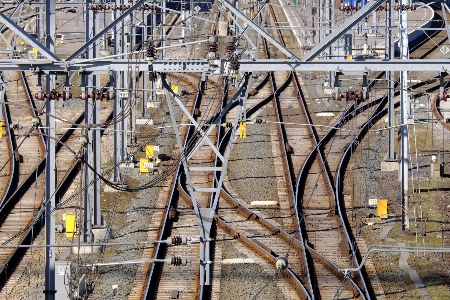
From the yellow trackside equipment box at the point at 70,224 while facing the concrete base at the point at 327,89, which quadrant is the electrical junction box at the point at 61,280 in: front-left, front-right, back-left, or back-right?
back-right

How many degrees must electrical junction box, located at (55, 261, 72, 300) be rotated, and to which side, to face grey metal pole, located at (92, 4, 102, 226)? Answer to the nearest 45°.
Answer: approximately 180°

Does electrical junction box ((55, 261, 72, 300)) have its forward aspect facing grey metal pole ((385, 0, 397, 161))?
no

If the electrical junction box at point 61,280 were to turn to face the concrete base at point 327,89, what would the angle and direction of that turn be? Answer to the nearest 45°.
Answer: approximately 135° to its left

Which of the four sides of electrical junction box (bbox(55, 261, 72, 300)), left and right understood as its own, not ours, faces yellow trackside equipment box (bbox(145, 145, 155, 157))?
back

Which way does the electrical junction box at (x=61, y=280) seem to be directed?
toward the camera

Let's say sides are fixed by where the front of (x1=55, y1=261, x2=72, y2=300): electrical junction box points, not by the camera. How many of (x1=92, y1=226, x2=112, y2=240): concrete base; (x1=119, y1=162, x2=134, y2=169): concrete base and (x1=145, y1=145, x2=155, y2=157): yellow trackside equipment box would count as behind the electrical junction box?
3

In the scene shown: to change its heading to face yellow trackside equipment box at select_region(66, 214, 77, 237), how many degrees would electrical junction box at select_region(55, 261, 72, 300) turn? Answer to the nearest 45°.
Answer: approximately 180°

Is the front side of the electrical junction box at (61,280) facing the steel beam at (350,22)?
no

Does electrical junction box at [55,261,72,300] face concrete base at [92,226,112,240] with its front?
no

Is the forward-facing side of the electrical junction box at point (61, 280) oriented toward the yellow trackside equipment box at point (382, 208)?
no

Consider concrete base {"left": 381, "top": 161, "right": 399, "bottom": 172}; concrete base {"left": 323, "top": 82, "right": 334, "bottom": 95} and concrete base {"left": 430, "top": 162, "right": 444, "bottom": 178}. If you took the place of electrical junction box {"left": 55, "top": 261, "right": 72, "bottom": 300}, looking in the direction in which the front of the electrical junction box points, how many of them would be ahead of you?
0

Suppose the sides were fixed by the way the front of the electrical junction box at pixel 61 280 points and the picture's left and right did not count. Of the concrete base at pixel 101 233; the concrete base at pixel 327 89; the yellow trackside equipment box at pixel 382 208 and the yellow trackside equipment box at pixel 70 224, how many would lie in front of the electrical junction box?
0
